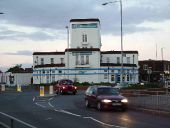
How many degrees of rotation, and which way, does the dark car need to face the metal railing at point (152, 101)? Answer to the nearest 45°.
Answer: approximately 45° to its left

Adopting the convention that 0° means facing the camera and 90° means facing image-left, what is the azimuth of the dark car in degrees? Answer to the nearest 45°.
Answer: approximately 315°
